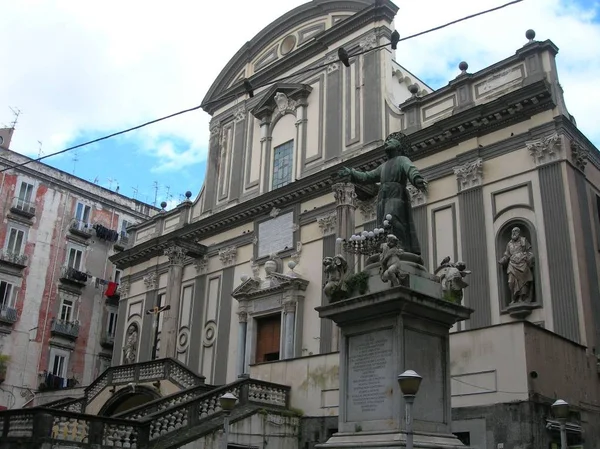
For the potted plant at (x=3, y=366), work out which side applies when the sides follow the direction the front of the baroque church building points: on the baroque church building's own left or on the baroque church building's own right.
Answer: on the baroque church building's own right

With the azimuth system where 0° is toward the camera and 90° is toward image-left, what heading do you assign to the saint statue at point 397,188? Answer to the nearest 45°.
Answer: approximately 45°

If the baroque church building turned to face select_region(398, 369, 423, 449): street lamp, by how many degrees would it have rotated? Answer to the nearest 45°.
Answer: approximately 45° to its left

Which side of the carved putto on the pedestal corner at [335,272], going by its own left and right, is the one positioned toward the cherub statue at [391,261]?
left

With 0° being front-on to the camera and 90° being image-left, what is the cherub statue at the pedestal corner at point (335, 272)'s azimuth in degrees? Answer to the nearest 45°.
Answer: approximately 45°

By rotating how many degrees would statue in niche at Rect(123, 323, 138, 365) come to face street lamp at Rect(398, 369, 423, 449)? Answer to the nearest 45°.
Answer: approximately 45° to its left

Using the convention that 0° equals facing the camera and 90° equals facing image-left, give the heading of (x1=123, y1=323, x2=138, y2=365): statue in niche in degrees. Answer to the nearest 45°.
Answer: approximately 45°

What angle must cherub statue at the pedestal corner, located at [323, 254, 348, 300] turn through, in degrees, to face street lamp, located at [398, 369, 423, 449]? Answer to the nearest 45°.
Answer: approximately 90° to its left
